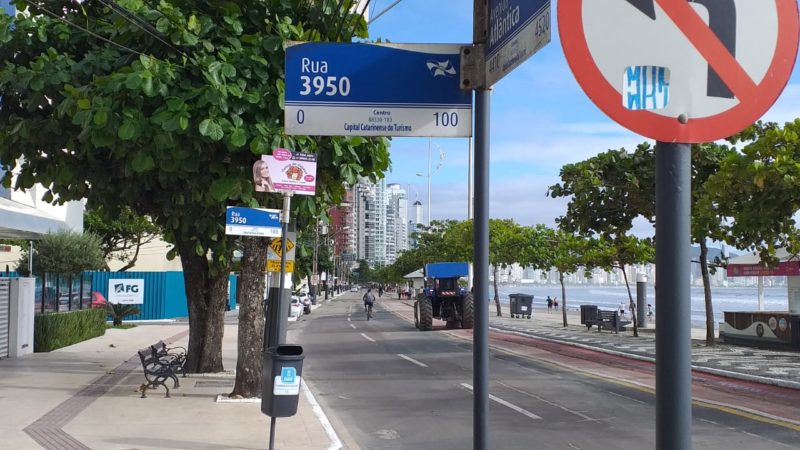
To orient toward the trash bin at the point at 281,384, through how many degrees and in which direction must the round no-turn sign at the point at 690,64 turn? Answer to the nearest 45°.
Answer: approximately 135° to its right

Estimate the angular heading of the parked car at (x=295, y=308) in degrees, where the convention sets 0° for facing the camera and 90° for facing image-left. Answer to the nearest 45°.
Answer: approximately 180°

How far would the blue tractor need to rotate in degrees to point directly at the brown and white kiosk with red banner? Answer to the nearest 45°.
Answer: approximately 135° to its right

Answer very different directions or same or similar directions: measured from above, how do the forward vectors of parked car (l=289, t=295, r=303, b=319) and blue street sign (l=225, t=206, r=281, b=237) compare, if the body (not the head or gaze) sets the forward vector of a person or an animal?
very different directions

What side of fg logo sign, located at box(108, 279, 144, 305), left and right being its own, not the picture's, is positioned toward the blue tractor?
left

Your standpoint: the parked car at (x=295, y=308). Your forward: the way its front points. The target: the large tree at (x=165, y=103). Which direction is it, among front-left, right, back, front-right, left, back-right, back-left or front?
back

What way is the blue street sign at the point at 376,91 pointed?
toward the camera

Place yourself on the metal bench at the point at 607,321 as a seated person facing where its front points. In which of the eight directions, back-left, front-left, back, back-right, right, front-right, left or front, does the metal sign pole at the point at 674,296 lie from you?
back-right

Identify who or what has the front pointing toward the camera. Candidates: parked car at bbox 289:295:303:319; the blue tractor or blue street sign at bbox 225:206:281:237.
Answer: the blue street sign

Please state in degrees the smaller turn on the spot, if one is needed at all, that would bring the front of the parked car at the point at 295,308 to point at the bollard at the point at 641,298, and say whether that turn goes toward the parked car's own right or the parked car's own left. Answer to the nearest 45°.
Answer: approximately 135° to the parked car's own right

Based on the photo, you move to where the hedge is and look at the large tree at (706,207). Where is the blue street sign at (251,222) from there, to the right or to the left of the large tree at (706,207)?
right

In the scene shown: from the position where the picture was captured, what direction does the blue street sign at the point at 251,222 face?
facing the viewer
